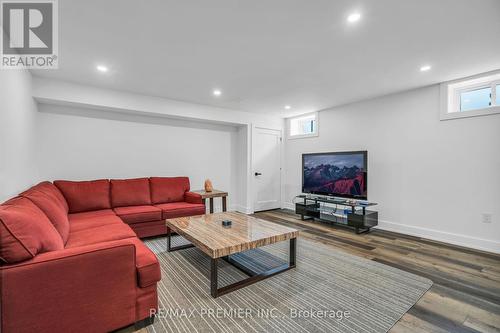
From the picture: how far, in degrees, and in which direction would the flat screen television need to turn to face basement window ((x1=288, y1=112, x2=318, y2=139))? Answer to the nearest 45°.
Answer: approximately 90° to its right

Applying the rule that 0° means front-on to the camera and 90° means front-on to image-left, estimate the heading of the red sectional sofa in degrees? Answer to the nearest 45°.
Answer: approximately 315°

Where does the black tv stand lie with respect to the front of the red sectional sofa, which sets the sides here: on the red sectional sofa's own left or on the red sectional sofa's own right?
on the red sectional sofa's own left

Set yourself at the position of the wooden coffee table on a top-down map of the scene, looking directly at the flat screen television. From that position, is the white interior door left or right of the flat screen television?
left

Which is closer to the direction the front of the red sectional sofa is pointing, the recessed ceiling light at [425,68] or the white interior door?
the recessed ceiling light

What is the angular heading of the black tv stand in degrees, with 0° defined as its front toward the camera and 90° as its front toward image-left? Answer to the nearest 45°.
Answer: approximately 45°

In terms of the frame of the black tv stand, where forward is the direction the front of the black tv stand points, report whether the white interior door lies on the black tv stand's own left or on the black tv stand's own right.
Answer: on the black tv stand's own right

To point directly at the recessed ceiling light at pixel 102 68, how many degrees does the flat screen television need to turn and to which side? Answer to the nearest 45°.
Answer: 0° — it already faces it

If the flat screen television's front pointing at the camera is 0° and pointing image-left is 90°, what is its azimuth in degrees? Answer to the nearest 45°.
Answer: approximately 45°
